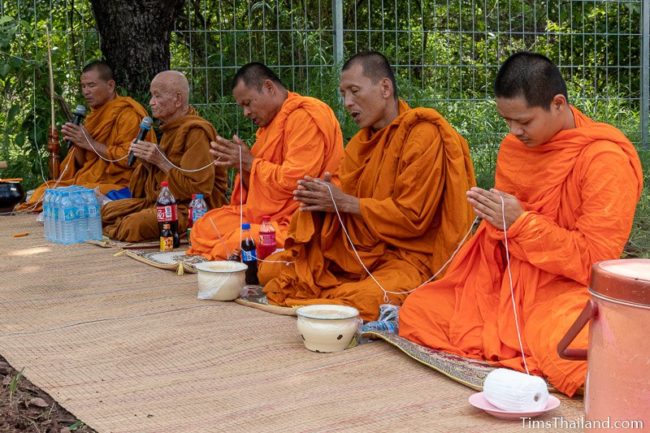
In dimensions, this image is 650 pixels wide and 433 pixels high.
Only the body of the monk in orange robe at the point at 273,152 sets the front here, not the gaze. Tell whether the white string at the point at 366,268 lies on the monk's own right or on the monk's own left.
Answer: on the monk's own left

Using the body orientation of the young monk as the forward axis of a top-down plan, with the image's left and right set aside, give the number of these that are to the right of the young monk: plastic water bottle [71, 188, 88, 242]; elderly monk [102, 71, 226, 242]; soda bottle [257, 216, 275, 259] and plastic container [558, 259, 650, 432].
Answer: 3

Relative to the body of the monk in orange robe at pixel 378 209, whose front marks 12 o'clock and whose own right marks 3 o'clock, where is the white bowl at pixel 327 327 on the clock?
The white bowl is roughly at 11 o'clock from the monk in orange robe.

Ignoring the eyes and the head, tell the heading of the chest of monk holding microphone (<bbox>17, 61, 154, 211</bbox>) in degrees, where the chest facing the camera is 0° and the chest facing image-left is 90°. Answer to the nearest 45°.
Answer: approximately 45°

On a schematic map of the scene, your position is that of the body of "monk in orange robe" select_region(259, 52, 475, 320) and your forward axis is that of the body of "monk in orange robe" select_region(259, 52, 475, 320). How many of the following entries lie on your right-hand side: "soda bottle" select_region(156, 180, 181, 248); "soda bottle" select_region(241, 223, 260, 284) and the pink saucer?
2

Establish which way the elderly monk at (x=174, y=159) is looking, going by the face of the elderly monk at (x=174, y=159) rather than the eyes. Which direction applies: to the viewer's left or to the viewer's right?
to the viewer's left

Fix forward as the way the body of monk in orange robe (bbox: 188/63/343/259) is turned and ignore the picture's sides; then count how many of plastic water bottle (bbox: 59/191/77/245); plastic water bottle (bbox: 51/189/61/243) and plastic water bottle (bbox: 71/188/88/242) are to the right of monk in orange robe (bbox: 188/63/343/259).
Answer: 3

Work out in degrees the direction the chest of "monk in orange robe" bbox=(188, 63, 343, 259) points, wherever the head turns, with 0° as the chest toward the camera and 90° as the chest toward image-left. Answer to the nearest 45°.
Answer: approximately 45°

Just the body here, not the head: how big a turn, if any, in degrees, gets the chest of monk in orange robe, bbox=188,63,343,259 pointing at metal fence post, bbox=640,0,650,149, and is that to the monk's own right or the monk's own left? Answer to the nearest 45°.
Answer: approximately 180°
